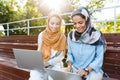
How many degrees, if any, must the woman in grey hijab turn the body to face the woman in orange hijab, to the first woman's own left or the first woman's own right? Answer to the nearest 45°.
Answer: approximately 90° to the first woman's own right

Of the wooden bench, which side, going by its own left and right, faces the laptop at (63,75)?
front

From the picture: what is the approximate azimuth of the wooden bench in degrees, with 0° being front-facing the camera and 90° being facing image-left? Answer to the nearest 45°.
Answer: approximately 45°

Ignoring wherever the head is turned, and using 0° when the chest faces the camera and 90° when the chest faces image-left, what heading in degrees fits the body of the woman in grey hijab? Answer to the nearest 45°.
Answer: approximately 45°

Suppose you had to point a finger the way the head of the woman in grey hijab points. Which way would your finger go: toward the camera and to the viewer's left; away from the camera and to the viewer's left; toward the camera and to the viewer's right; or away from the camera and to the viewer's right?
toward the camera and to the viewer's left
